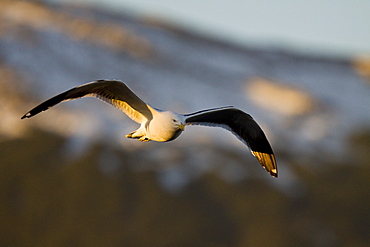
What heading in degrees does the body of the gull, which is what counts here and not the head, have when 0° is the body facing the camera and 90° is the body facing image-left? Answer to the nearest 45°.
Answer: approximately 315°
